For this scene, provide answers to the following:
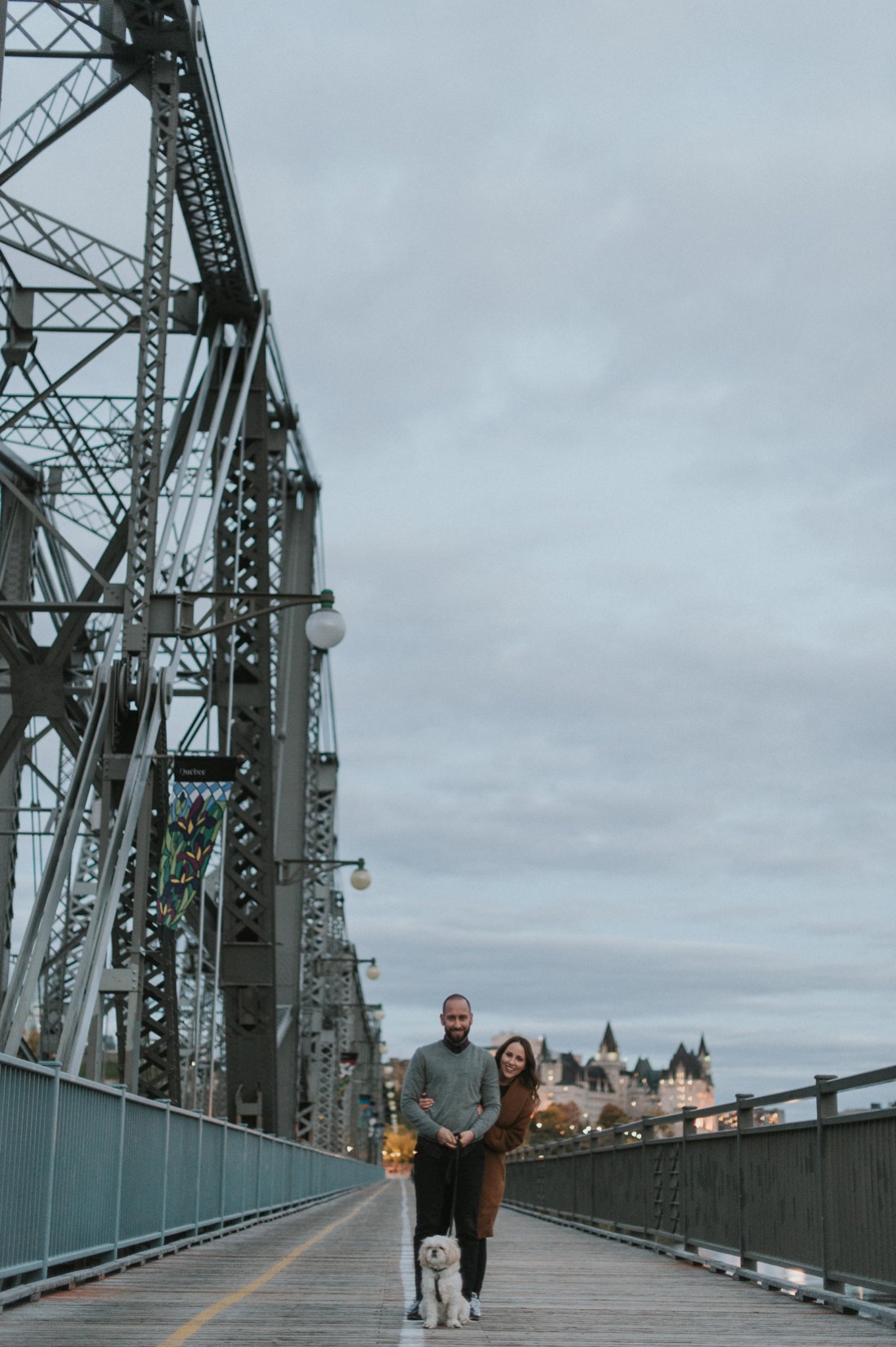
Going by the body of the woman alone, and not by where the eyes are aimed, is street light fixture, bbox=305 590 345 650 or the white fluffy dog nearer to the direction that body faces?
the white fluffy dog

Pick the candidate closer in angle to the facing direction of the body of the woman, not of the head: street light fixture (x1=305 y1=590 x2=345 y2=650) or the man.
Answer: the man

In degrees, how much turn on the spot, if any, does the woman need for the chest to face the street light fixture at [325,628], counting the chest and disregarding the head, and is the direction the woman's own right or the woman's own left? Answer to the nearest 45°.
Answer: approximately 135° to the woman's own right

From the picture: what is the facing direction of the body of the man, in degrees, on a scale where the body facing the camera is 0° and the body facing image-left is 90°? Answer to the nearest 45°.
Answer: approximately 0°

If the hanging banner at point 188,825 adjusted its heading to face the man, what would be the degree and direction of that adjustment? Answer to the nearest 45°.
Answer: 0° — it already faces them
